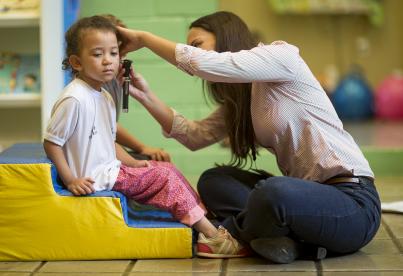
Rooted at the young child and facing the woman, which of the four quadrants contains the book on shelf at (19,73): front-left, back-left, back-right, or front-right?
back-left

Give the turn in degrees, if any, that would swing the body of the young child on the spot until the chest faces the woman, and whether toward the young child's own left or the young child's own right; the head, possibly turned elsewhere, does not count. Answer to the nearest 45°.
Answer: approximately 45° to the young child's own left

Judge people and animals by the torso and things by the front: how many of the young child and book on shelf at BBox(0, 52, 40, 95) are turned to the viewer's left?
0

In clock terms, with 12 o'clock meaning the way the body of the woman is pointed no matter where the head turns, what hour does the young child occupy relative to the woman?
The young child is roughly at 12 o'clock from the woman.

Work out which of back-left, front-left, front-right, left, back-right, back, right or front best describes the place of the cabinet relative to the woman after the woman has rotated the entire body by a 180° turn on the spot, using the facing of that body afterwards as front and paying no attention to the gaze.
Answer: back-left

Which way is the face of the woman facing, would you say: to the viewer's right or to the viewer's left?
to the viewer's left

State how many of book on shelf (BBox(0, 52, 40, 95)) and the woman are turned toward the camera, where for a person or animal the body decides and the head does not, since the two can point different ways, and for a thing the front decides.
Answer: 1

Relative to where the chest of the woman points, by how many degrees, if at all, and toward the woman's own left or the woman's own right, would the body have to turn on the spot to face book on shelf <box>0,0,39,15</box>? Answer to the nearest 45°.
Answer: approximately 45° to the woman's own right

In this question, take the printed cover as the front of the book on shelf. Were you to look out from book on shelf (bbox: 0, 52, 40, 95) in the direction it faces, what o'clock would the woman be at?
The woman is roughly at 11 o'clock from the book on shelf.

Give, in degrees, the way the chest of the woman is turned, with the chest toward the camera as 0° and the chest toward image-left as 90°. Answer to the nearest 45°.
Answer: approximately 90°
